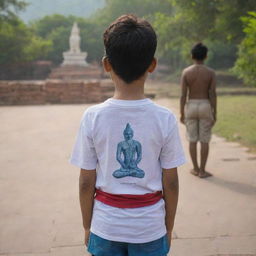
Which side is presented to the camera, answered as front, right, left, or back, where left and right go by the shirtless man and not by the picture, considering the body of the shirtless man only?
back

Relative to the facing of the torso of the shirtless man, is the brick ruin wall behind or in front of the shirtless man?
in front

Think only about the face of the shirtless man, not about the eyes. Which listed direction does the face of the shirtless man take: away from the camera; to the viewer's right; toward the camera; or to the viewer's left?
away from the camera

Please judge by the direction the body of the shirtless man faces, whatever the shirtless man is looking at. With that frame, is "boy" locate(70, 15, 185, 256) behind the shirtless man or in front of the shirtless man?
behind

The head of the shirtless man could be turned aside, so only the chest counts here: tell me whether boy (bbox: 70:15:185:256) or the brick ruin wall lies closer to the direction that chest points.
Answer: the brick ruin wall

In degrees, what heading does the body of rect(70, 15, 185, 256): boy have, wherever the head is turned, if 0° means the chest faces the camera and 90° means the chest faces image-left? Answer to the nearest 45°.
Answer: approximately 180°

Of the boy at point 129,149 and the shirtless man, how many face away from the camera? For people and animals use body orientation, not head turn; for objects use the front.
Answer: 2

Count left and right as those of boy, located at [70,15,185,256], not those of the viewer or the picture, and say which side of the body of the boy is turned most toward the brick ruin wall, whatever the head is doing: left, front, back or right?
front
